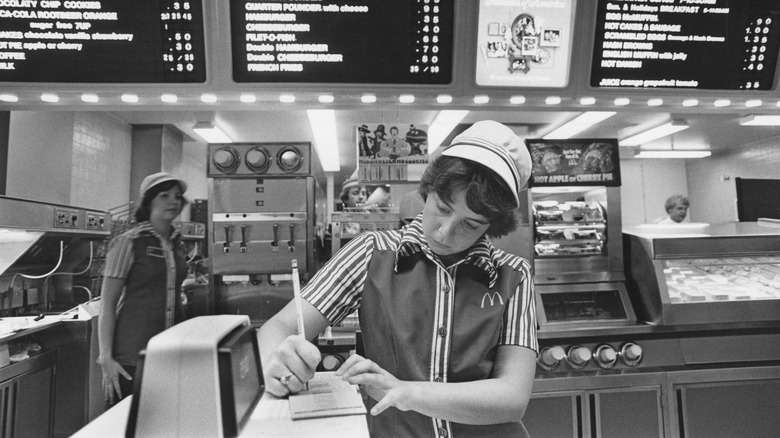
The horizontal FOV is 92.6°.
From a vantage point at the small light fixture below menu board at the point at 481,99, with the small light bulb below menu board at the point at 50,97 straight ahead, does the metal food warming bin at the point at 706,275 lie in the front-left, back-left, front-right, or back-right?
back-right

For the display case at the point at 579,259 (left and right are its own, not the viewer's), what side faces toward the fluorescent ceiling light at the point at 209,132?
right

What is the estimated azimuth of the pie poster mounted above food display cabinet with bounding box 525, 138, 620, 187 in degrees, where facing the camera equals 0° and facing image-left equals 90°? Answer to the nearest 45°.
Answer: approximately 0°

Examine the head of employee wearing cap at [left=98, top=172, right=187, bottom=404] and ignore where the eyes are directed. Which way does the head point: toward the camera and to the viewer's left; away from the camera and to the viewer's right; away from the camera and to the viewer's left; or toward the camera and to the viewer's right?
toward the camera and to the viewer's right

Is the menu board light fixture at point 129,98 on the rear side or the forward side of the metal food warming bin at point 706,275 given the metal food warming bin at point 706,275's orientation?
on the forward side

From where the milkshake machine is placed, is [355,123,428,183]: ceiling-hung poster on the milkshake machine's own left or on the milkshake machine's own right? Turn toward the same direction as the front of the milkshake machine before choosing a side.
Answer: on the milkshake machine's own left

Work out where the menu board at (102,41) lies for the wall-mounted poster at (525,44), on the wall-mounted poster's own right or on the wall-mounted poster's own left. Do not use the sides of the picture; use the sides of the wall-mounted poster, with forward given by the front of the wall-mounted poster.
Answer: on the wall-mounted poster's own right

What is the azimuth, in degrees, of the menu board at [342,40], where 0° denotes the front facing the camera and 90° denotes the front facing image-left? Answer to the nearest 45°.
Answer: approximately 0°

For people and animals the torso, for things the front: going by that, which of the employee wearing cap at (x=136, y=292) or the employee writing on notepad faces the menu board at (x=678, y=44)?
the employee wearing cap

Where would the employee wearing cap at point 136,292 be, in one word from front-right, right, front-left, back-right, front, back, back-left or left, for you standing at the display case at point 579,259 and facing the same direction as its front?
front-right

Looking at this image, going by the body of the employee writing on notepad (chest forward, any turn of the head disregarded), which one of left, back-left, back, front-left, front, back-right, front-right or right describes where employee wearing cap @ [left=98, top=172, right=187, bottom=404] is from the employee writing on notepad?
back-right
